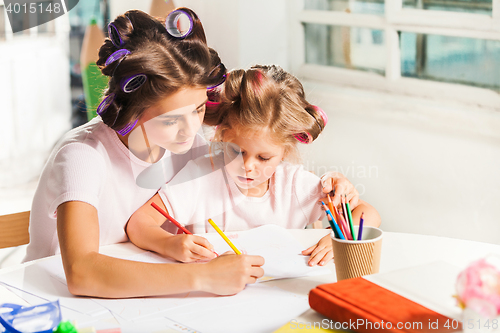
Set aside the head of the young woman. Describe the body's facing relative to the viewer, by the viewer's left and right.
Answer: facing the viewer and to the right of the viewer

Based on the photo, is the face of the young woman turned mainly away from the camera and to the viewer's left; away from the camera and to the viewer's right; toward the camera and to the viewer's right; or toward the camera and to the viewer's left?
toward the camera and to the viewer's right

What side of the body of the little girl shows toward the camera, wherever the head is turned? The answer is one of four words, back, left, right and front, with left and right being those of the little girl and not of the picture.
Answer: front

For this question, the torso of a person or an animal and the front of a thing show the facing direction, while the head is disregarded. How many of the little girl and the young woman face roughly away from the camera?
0
